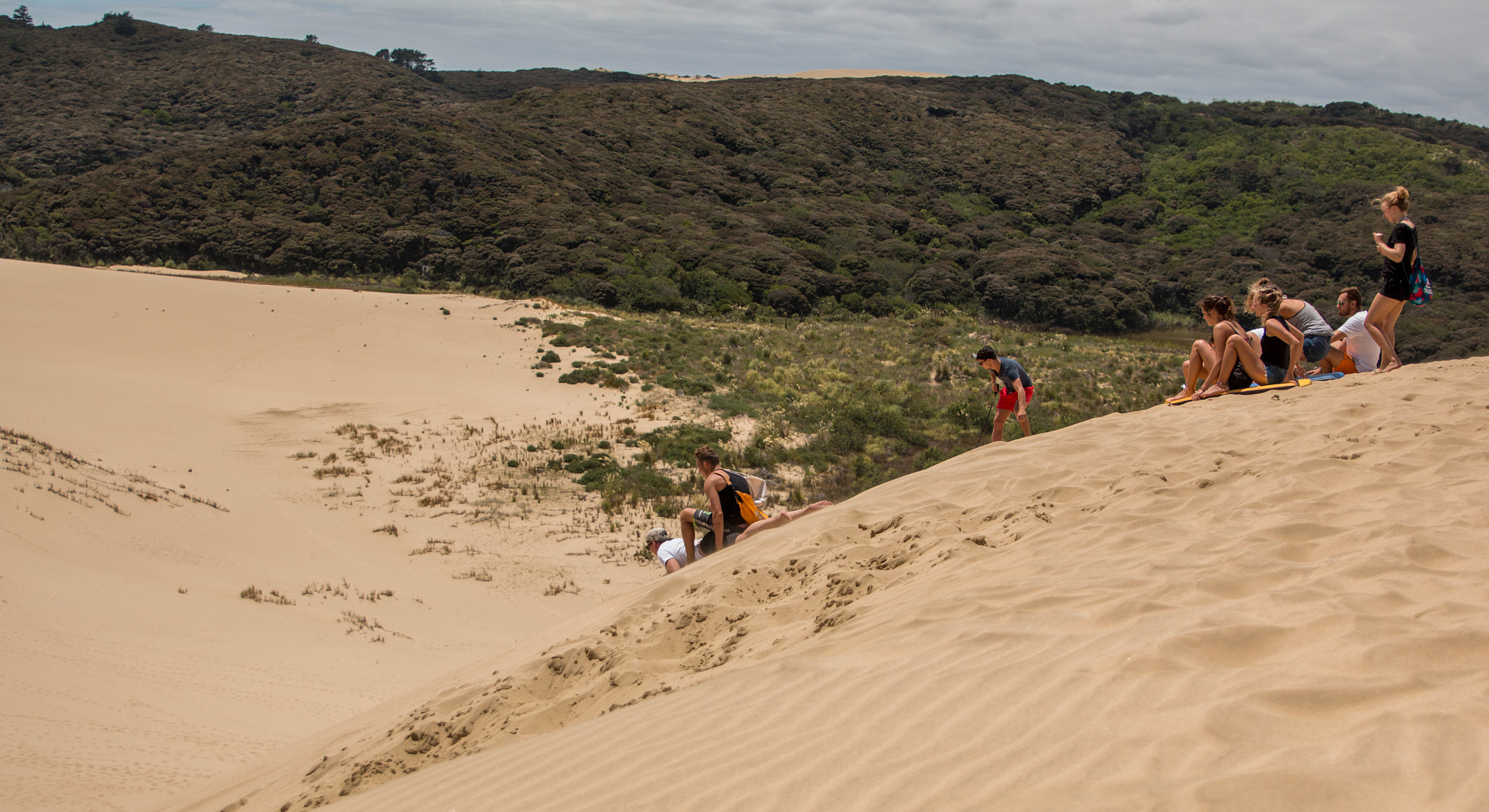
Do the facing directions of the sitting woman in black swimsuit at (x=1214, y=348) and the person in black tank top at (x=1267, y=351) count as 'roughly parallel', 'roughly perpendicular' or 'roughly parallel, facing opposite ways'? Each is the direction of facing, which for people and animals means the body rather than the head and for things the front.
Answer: roughly parallel

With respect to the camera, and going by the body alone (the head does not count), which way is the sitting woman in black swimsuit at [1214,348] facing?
to the viewer's left

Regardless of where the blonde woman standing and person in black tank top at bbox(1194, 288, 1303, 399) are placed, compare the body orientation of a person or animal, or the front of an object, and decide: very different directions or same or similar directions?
same or similar directions

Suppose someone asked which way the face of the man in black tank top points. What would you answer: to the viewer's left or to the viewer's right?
to the viewer's left

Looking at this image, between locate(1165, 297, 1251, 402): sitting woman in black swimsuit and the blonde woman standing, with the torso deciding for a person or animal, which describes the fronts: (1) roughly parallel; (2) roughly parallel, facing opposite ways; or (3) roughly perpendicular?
roughly parallel

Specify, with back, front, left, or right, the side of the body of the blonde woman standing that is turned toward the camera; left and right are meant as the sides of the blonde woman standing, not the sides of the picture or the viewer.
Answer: left

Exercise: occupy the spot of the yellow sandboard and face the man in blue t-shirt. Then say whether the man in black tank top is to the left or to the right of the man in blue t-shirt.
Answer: left

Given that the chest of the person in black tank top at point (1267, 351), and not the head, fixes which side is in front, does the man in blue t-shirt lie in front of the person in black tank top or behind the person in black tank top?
in front

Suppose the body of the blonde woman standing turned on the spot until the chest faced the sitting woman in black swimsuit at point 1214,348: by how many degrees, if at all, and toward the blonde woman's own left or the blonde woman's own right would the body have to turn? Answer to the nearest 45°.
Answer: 0° — they already face them

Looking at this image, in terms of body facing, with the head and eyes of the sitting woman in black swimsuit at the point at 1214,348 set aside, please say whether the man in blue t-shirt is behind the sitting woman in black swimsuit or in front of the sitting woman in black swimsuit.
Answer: in front

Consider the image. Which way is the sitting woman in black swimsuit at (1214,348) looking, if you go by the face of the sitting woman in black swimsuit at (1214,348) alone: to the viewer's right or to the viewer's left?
to the viewer's left

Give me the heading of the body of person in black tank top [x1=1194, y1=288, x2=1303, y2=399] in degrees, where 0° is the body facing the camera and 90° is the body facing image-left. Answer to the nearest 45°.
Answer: approximately 90°

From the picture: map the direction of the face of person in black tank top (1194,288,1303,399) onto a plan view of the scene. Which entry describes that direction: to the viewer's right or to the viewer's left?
to the viewer's left
